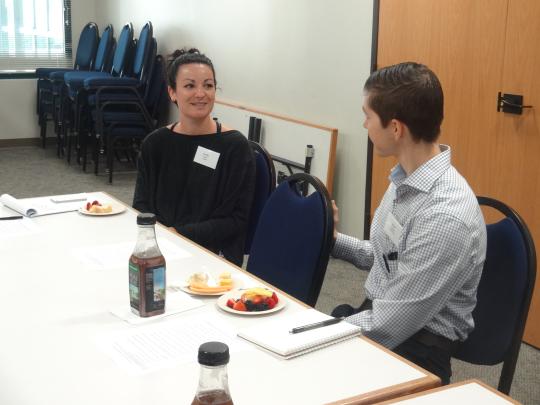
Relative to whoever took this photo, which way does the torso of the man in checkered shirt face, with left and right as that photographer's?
facing to the left of the viewer

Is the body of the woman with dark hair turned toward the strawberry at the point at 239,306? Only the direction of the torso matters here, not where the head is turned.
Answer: yes

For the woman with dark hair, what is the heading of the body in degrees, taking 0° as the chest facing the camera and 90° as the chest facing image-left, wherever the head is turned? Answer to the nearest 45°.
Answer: approximately 0°

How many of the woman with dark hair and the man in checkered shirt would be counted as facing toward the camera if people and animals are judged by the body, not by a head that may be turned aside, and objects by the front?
1

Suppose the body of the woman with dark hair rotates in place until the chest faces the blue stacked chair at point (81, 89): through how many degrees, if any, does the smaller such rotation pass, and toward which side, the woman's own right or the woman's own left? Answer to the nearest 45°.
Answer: approximately 180°
